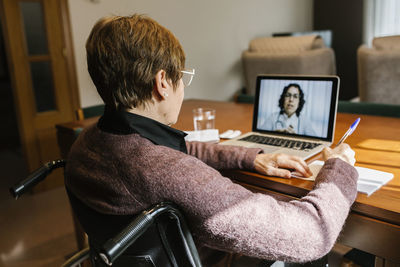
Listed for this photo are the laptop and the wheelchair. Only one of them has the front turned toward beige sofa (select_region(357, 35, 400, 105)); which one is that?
the wheelchair

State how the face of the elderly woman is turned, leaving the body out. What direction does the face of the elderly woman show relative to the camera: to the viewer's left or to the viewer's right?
to the viewer's right

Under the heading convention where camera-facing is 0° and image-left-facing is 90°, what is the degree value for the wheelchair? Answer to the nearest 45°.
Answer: approximately 225°

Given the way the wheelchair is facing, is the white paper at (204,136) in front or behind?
in front

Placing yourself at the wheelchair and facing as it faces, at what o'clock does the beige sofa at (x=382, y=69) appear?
The beige sofa is roughly at 12 o'clock from the wheelchair.

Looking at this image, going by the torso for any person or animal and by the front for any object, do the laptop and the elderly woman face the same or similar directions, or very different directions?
very different directions

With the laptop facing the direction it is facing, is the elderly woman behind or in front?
in front

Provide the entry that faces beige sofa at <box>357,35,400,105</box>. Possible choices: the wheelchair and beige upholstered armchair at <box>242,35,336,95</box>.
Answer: the wheelchair
